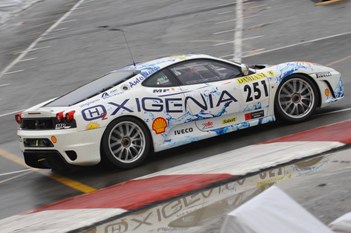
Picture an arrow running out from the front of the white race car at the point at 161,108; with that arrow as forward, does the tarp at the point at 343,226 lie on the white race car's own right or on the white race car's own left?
on the white race car's own right

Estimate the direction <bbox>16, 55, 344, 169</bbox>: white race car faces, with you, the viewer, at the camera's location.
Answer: facing away from the viewer and to the right of the viewer
